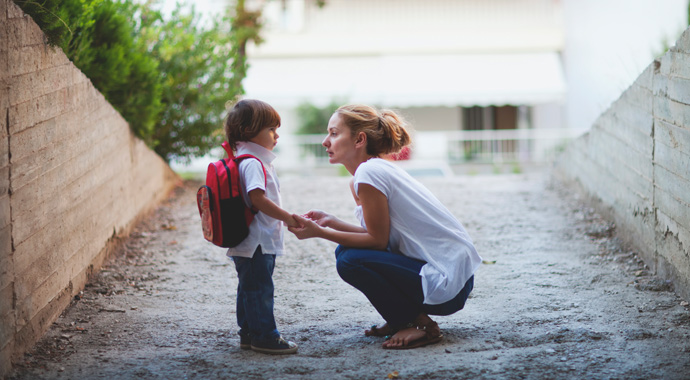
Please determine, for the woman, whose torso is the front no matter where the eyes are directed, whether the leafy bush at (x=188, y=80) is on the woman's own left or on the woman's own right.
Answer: on the woman's own right

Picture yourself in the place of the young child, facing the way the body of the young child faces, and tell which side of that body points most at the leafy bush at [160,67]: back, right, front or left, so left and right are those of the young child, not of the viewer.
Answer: left

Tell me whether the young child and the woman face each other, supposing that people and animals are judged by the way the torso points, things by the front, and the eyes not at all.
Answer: yes

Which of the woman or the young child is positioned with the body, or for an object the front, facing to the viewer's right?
the young child

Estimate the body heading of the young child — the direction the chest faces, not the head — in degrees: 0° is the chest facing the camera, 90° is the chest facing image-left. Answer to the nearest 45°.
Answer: approximately 270°

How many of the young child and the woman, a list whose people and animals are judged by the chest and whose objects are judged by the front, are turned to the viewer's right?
1

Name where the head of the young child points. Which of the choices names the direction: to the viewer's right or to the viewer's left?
to the viewer's right

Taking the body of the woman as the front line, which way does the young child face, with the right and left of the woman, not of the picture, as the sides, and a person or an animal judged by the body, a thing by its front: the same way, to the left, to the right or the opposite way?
the opposite way

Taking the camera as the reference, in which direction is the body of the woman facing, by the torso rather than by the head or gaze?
to the viewer's left

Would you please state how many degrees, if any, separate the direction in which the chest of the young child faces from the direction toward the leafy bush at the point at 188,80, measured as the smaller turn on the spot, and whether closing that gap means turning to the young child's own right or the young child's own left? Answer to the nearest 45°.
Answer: approximately 90° to the young child's own left

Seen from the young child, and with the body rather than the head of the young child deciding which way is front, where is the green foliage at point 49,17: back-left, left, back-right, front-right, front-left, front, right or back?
back-left

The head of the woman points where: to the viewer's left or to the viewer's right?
to the viewer's left
